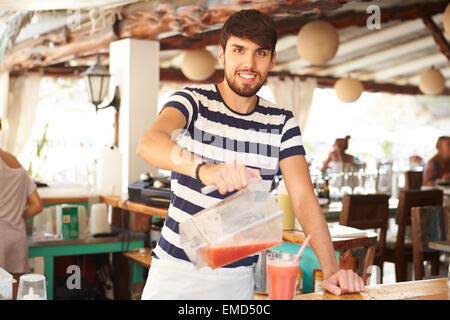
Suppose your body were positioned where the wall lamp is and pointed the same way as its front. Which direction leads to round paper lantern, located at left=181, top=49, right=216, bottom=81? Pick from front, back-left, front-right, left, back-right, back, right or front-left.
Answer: back-right

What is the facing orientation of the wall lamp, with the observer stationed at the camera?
facing to the left of the viewer

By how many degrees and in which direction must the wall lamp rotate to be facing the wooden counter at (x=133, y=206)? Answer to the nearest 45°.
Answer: approximately 90° to its left

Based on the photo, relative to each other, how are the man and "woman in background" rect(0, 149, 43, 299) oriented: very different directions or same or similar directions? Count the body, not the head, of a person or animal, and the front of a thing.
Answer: very different directions

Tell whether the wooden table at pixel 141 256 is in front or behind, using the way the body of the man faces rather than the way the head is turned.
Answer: behind
